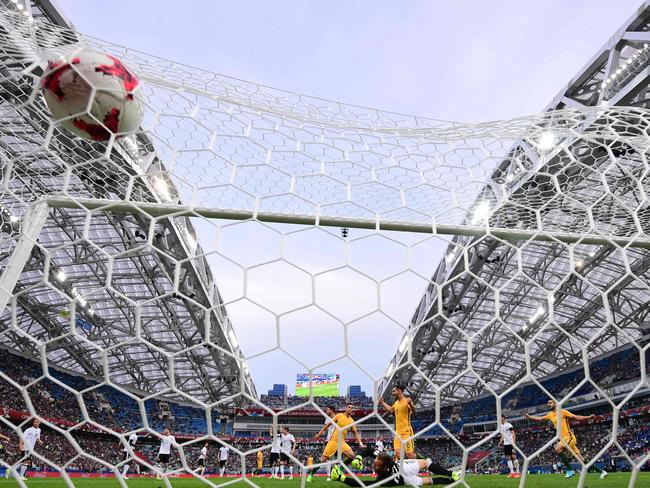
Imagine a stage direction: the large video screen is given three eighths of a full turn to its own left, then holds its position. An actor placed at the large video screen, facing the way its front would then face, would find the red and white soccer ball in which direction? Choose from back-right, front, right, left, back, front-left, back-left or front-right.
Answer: back-right

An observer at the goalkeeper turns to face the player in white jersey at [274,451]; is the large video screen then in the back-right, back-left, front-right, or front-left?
front-right

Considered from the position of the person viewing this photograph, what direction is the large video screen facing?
facing the viewer

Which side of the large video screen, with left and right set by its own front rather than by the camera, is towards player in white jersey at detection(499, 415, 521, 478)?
front

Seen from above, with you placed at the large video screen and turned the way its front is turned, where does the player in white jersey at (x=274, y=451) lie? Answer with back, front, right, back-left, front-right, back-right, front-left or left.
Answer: front
